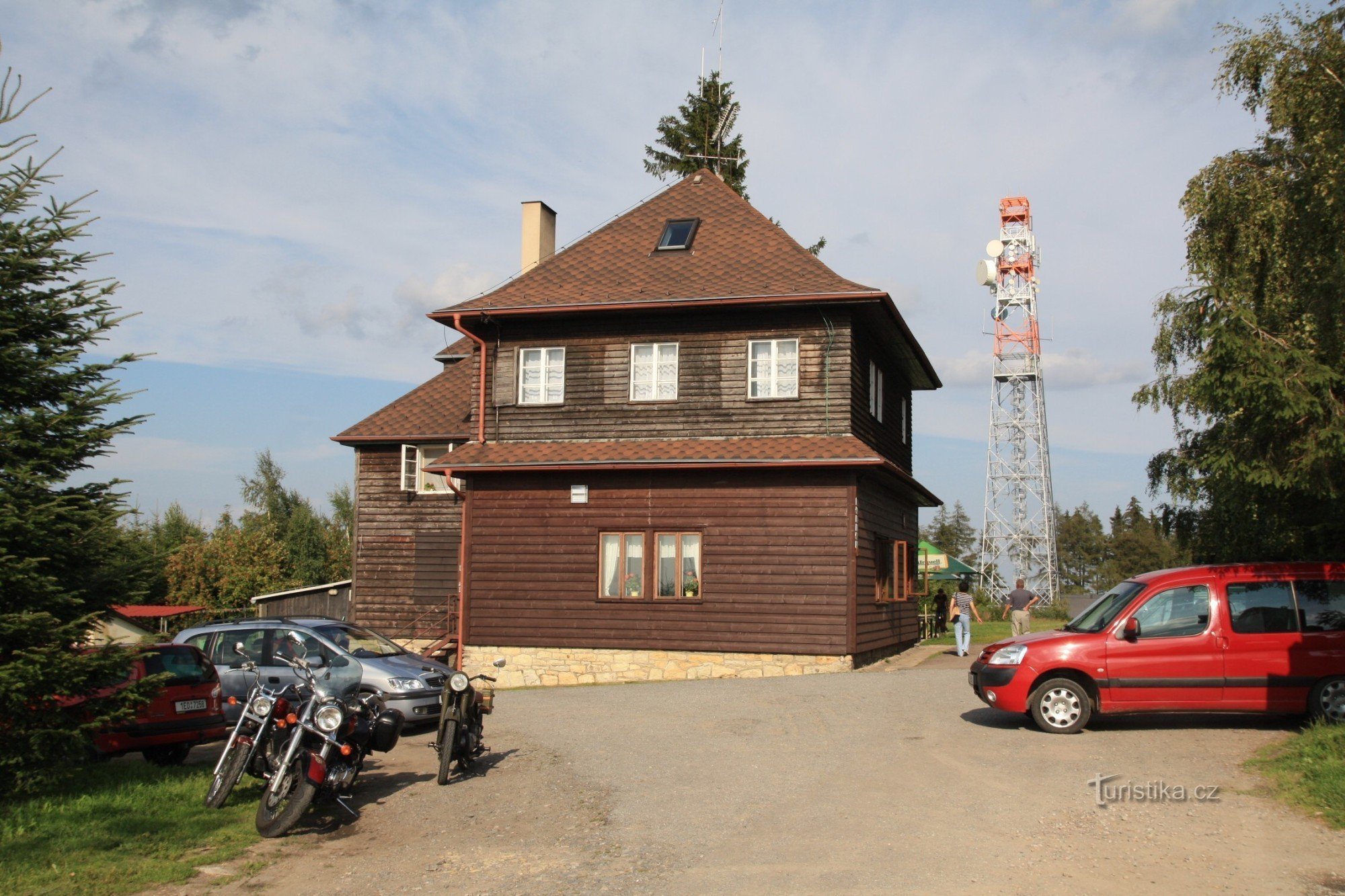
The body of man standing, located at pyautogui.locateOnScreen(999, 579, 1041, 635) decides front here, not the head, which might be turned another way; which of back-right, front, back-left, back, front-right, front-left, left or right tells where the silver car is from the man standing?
back-left

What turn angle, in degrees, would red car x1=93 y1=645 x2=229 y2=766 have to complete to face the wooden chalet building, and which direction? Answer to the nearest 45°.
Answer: approximately 90° to its right

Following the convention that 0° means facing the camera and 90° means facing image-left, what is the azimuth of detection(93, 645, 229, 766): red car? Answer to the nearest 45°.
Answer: approximately 135°

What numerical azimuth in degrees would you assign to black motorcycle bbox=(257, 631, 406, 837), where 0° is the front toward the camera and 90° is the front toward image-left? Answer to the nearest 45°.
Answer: approximately 45°

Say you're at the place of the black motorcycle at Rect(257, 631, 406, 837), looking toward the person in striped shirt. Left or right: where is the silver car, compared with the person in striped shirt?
left

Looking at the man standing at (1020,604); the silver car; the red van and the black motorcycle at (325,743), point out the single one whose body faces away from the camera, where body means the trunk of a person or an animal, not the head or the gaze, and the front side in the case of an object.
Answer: the man standing

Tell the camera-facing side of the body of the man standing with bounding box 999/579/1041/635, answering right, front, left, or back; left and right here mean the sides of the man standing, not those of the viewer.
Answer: back

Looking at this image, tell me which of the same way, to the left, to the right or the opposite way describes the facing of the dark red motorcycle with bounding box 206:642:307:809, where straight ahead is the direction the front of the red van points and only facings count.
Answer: to the left

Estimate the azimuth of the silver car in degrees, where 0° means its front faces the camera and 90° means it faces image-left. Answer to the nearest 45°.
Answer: approximately 315°

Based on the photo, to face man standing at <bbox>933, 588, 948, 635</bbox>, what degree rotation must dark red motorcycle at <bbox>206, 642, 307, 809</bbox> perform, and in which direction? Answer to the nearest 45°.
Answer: approximately 180°

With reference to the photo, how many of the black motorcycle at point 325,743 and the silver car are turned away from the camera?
0

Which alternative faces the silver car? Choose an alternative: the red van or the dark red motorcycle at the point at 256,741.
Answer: the red van

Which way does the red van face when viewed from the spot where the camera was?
facing to the left of the viewer

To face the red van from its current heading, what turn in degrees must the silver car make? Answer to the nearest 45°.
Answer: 0° — it already faces it

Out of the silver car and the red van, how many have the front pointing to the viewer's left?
1
